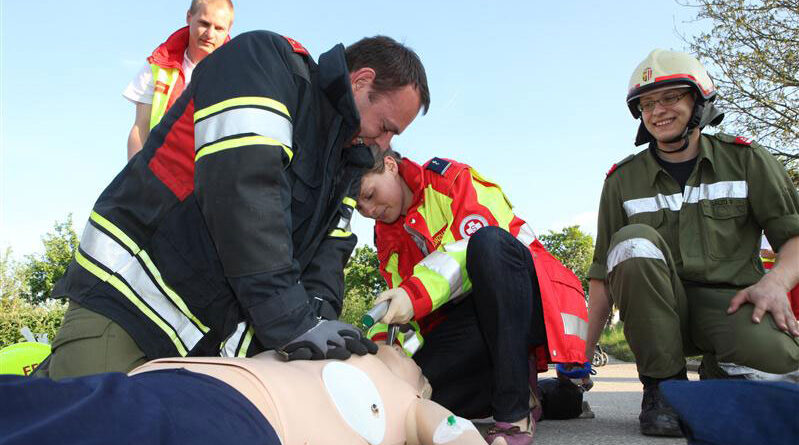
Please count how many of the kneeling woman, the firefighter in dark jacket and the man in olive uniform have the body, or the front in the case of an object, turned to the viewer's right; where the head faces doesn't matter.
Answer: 1

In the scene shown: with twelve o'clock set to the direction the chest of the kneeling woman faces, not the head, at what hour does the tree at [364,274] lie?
The tree is roughly at 4 o'clock from the kneeling woman.

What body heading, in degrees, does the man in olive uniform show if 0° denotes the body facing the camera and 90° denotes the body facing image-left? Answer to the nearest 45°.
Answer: approximately 0°

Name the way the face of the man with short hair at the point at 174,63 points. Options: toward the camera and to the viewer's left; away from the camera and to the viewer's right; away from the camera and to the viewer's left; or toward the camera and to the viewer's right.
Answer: toward the camera and to the viewer's right

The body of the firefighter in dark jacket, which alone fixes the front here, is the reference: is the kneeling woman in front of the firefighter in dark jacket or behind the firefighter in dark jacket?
in front

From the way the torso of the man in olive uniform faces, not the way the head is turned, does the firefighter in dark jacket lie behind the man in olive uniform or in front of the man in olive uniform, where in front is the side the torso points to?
in front

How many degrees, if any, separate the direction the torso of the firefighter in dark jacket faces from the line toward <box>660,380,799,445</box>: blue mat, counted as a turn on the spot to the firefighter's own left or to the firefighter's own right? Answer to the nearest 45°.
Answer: approximately 45° to the firefighter's own right

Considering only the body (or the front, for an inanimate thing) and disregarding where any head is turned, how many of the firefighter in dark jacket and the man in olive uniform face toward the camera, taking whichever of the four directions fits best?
1

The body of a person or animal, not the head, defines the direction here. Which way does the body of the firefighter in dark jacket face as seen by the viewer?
to the viewer's right
